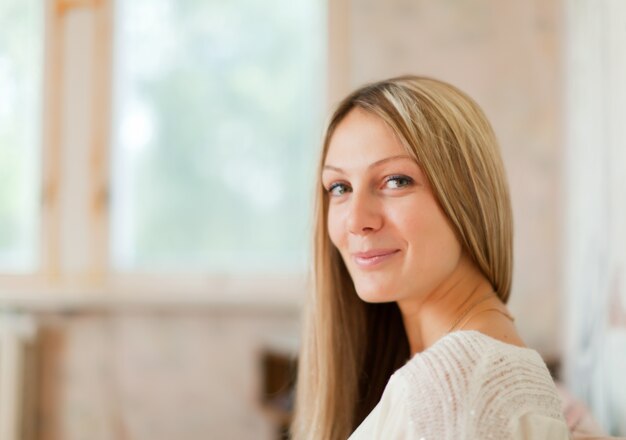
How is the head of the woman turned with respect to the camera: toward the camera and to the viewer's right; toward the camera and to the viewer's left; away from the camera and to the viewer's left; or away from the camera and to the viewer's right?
toward the camera and to the viewer's left

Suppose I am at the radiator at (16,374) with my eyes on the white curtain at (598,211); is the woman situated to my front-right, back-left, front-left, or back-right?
front-right

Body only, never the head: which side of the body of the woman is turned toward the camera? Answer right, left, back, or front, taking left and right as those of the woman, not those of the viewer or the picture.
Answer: left
